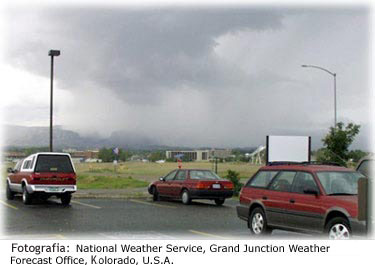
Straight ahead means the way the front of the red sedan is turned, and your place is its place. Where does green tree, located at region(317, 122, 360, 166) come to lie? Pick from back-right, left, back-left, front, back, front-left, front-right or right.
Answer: right

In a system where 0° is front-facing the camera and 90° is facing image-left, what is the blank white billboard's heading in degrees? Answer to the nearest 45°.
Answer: approximately 0°

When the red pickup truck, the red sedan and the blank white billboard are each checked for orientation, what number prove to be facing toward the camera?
1

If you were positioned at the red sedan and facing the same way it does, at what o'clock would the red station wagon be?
The red station wagon is roughly at 7 o'clock from the red sedan.

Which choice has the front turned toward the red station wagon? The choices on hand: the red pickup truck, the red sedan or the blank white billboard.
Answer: the blank white billboard

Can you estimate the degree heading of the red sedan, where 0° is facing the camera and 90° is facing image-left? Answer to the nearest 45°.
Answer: approximately 135°

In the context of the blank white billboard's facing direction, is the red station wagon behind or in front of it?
in front
